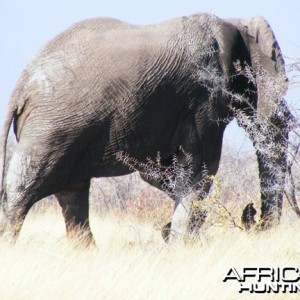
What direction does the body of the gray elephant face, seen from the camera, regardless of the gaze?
to the viewer's right
